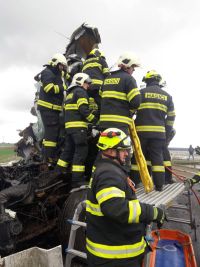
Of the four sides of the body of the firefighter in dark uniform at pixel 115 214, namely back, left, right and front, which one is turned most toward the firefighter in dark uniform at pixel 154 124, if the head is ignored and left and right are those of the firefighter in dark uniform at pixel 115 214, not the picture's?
left

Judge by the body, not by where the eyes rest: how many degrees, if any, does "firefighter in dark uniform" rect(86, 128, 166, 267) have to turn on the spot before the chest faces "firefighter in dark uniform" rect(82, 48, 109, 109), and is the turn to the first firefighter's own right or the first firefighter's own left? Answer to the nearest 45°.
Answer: approximately 90° to the first firefighter's own left

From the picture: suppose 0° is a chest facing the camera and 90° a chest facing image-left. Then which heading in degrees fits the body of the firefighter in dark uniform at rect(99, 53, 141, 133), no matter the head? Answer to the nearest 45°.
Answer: approximately 225°

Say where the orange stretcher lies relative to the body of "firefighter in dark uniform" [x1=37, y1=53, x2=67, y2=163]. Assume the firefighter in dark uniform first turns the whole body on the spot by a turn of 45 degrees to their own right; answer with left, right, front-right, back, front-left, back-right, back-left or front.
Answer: front

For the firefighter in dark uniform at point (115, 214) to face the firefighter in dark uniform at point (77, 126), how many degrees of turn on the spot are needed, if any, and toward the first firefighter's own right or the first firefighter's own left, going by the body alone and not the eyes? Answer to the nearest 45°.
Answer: approximately 90° to the first firefighter's own left

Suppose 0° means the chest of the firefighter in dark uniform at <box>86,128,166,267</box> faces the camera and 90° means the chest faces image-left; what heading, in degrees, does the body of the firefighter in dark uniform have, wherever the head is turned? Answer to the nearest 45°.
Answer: approximately 270°

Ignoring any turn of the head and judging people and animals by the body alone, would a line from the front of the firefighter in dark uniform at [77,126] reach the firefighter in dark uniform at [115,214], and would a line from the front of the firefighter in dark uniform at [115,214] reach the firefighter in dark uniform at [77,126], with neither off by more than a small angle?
no

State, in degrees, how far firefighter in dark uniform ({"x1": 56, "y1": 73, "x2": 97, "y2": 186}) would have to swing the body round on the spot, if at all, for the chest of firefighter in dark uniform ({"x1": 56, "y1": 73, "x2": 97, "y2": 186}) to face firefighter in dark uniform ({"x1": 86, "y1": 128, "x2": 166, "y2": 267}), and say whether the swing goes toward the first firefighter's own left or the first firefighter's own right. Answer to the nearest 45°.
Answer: approximately 135° to the first firefighter's own right

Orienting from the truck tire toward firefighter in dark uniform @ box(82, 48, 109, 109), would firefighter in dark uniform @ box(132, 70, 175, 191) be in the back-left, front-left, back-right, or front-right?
front-right

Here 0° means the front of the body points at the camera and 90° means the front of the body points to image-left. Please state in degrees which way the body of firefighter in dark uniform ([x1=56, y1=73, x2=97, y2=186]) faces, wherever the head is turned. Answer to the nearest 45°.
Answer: approximately 225°

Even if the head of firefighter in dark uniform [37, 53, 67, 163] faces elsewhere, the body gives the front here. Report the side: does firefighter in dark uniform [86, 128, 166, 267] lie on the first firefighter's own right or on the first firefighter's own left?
on the first firefighter's own right

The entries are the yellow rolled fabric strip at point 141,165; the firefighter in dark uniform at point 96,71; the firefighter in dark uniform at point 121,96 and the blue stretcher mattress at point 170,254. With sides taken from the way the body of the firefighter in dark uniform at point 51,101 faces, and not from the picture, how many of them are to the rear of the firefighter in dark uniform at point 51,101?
0

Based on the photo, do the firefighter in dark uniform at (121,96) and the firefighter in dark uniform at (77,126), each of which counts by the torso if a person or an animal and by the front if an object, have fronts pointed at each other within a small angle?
no
